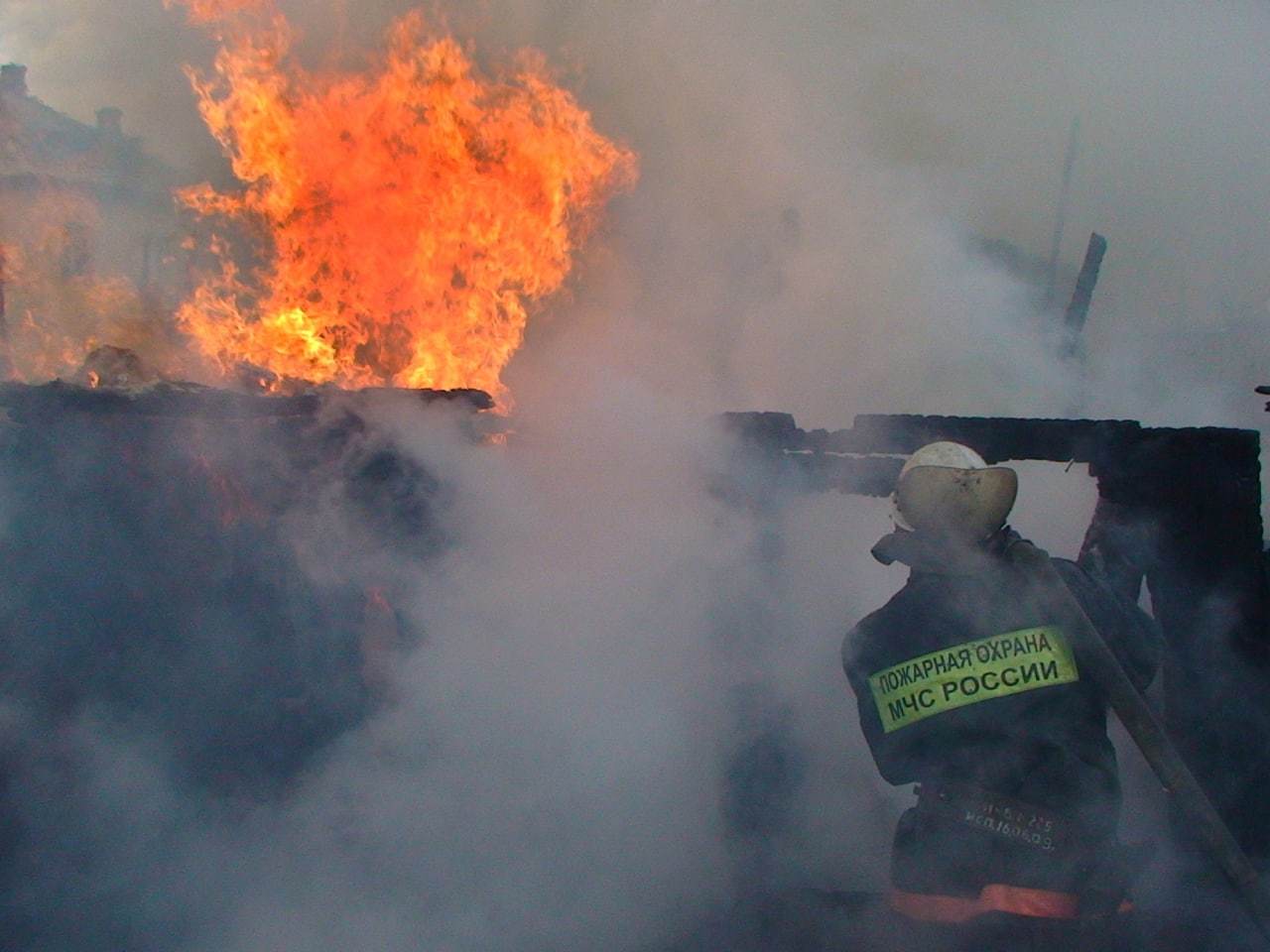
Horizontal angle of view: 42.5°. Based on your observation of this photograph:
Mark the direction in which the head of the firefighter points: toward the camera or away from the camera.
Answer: away from the camera

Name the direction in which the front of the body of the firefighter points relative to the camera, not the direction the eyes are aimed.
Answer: away from the camera
